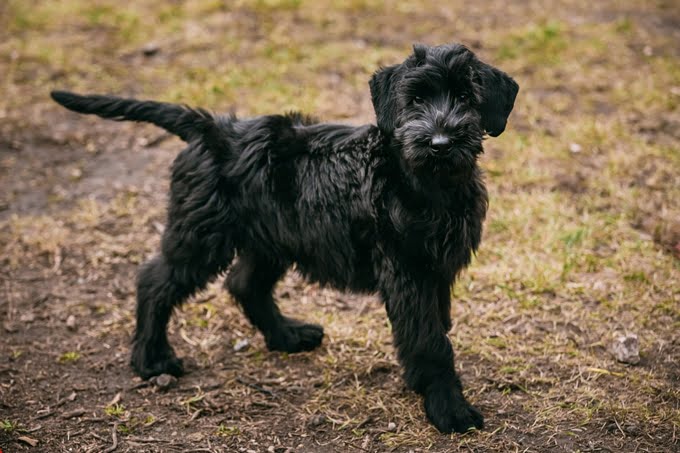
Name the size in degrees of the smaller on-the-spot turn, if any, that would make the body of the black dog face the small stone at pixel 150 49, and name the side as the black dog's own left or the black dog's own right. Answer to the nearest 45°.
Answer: approximately 135° to the black dog's own left

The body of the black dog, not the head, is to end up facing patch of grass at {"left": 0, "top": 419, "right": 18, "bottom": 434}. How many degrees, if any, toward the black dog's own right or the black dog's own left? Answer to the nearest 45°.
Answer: approximately 135° to the black dog's own right

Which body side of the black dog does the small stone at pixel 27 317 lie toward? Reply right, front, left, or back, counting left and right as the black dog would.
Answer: back

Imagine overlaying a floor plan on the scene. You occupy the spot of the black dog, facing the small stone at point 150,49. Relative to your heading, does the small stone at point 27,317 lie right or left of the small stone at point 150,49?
left

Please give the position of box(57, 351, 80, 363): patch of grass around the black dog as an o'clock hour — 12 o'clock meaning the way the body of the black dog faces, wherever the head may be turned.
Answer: The patch of grass is roughly at 5 o'clock from the black dog.

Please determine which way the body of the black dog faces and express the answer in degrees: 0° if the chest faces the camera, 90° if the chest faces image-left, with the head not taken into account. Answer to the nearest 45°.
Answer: approximately 315°

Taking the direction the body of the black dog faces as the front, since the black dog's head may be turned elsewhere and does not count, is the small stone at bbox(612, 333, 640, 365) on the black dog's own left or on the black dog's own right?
on the black dog's own left
